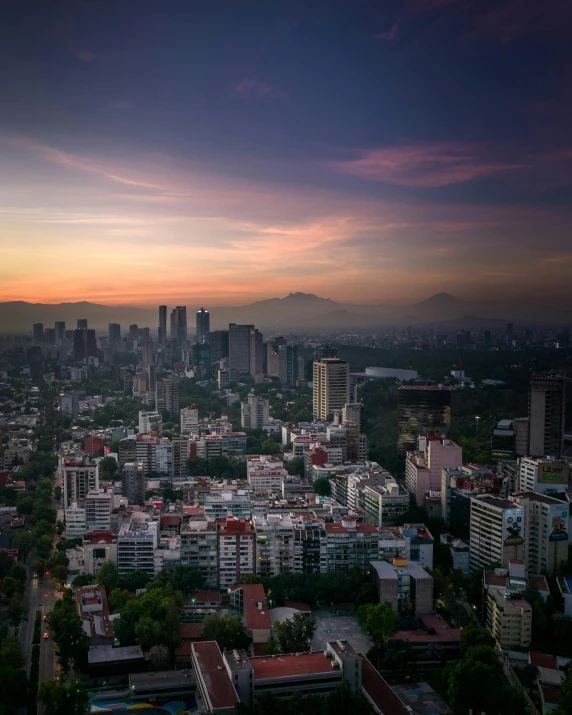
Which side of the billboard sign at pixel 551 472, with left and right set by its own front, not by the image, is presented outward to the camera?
front

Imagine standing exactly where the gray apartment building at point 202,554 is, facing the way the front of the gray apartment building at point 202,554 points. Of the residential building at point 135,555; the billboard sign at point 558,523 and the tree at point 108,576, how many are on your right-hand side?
2

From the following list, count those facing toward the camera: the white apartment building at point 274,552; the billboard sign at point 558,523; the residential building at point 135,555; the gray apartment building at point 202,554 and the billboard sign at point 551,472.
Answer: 5

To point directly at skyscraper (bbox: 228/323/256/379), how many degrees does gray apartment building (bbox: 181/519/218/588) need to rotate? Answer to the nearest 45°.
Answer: approximately 180°

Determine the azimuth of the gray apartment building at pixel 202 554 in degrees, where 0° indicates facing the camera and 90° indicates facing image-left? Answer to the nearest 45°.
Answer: approximately 0°

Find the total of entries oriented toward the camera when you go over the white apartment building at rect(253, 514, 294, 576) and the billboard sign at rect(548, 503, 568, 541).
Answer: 2

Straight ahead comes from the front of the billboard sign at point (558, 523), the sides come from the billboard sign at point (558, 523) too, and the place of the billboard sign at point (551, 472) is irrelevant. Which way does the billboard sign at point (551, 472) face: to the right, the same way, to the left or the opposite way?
the same way

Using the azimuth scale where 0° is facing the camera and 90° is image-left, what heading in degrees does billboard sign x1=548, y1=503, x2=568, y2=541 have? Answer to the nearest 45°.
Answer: approximately 0°

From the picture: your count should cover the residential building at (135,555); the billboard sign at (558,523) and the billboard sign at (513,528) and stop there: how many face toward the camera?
3

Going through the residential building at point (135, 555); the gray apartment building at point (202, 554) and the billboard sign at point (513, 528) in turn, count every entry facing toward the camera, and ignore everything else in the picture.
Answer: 3

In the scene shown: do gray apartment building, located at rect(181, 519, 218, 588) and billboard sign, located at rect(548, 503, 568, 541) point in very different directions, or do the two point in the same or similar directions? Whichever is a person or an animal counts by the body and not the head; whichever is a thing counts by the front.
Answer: same or similar directions

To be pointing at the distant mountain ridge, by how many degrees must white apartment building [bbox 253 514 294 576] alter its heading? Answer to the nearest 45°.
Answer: approximately 180°

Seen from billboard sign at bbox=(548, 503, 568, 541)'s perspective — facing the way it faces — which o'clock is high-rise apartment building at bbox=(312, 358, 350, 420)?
The high-rise apartment building is roughly at 5 o'clock from the billboard sign.

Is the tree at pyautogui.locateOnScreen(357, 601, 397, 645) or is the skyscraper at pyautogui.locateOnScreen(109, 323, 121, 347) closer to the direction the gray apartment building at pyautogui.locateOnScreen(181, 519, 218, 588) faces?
the tree

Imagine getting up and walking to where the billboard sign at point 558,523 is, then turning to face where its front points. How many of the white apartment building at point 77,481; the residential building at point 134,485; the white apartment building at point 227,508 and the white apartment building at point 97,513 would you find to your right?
4

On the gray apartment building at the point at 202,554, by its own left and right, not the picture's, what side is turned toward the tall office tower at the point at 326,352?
back

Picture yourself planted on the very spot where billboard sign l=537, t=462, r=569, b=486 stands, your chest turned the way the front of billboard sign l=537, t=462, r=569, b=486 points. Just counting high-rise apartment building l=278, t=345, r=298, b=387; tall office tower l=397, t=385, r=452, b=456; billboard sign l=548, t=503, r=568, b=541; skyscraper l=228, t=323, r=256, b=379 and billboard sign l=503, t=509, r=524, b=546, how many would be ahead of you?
2

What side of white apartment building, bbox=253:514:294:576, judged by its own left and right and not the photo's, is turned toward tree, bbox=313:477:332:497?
back

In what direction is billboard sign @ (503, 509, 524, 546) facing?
toward the camera

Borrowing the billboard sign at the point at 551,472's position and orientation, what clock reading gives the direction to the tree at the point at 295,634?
The tree is roughly at 1 o'clock from the billboard sign.

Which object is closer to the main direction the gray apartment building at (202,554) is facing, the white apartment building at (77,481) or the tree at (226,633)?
the tree
